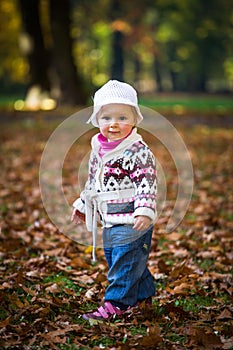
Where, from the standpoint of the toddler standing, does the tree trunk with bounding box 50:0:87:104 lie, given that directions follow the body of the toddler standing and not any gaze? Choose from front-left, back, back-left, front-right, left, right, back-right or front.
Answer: back-right

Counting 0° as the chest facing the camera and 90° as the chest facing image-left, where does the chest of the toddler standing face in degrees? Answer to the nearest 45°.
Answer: approximately 45°
